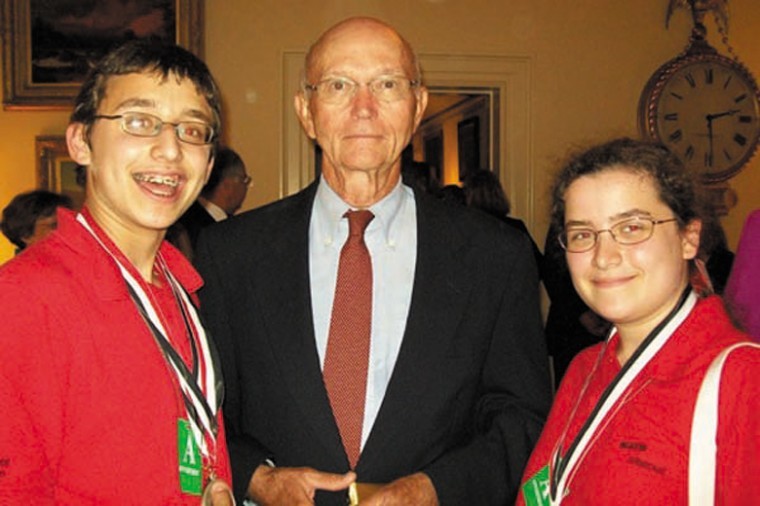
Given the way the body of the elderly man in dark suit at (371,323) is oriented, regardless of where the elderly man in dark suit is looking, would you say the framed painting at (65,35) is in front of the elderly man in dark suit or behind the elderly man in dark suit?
behind

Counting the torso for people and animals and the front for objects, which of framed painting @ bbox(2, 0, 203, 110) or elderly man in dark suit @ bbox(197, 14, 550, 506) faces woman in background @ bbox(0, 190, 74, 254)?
the framed painting

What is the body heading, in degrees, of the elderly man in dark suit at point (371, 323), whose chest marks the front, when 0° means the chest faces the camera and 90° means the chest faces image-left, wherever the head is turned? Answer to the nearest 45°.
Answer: approximately 0°

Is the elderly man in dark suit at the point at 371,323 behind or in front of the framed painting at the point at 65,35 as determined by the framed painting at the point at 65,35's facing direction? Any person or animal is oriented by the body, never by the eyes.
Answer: in front

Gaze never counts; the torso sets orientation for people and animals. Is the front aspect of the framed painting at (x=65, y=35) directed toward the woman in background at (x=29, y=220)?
yes

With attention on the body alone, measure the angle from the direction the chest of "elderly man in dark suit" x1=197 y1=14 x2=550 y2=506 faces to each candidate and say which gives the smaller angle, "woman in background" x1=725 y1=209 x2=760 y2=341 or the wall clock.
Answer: the woman in background

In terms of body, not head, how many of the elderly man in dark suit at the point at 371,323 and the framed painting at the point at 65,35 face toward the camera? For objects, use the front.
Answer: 2

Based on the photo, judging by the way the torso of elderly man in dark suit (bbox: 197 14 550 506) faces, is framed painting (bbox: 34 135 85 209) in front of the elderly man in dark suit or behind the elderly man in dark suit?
behind

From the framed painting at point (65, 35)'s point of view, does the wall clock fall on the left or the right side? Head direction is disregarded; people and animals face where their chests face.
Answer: on its left

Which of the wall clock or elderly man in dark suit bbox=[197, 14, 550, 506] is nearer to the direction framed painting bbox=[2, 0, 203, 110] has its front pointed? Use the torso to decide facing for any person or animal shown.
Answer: the elderly man in dark suit
